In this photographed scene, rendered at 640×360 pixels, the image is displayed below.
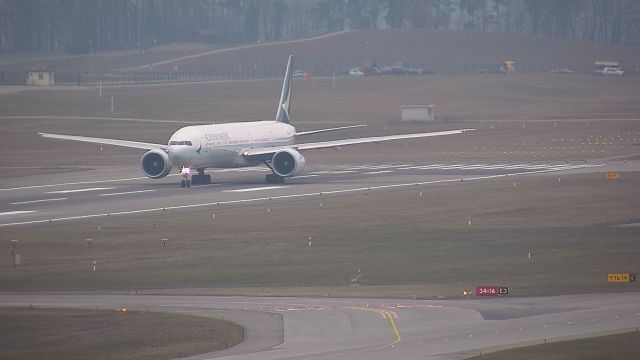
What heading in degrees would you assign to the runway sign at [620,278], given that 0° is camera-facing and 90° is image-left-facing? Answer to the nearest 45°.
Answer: approximately 0°

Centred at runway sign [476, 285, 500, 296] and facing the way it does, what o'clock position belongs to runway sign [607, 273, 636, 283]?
runway sign [607, 273, 636, 283] is roughly at 8 o'clock from runway sign [476, 285, 500, 296].

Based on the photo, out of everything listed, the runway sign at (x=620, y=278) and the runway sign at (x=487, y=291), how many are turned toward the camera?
2

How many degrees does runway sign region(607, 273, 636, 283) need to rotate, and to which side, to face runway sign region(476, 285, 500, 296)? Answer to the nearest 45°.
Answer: approximately 45° to its right
